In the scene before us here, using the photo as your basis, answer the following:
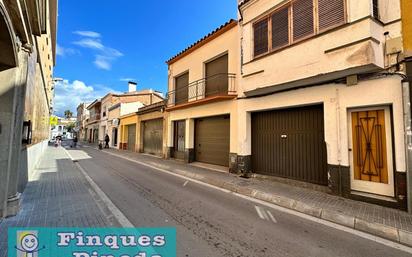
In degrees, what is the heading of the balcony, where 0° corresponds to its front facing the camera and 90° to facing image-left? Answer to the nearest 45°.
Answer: approximately 45°

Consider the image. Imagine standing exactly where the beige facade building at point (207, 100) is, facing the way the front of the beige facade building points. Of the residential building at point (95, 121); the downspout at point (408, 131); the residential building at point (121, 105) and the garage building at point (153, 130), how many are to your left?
1

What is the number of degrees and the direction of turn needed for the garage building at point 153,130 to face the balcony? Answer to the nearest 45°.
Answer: approximately 45° to its left

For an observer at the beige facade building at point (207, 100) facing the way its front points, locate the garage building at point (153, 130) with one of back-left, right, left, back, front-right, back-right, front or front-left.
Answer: right

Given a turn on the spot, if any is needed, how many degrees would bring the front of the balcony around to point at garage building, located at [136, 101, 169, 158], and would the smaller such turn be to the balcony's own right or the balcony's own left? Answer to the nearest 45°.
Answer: approximately 90° to the balcony's own right

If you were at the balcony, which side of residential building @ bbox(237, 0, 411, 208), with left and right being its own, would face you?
right

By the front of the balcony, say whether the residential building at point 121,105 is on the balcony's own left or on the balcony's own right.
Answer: on the balcony's own right

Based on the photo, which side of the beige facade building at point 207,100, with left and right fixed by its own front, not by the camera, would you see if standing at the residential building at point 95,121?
right

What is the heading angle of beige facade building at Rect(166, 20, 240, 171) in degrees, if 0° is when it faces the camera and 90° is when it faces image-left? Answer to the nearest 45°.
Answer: approximately 45°

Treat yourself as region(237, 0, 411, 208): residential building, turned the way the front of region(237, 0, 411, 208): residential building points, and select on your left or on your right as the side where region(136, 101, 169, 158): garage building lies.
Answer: on your right

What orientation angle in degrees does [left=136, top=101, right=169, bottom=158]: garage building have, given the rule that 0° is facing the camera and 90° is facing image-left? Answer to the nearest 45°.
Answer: approximately 45°

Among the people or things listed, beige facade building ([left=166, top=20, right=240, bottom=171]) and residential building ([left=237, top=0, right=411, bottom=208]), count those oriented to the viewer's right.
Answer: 0
